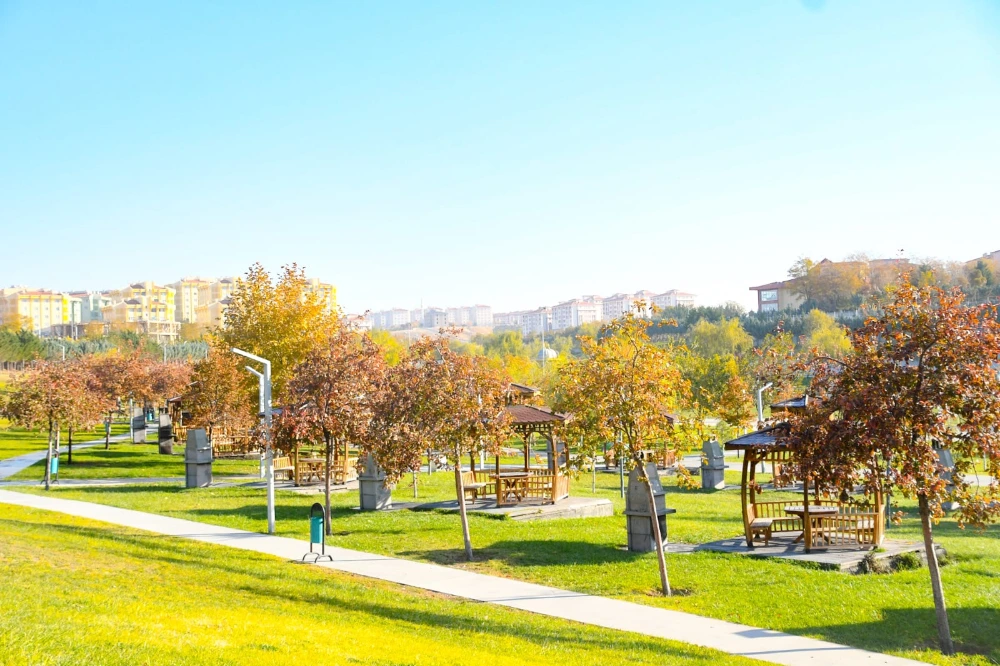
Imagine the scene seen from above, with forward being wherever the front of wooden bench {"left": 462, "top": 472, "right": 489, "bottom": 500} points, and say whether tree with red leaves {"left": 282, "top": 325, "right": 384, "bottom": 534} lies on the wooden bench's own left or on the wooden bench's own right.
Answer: on the wooden bench's own right

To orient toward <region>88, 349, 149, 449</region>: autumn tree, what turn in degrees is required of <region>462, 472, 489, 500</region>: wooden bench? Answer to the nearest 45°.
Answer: approximately 180°

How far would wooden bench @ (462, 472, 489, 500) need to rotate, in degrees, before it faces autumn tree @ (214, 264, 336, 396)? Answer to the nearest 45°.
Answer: approximately 180°

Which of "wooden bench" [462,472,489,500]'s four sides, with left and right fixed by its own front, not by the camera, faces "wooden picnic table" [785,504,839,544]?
front

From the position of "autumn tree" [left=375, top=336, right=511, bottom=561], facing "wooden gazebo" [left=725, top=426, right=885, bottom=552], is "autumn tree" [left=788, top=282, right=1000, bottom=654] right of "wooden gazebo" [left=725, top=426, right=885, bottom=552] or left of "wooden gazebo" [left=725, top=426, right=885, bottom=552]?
right

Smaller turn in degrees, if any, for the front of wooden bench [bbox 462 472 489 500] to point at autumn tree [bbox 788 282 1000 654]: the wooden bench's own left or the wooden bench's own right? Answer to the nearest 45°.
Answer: approximately 45° to the wooden bench's own right

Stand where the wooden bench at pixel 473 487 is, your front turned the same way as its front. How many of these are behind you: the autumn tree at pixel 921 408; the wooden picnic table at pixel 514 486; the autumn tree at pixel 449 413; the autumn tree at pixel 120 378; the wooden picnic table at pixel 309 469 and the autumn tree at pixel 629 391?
2

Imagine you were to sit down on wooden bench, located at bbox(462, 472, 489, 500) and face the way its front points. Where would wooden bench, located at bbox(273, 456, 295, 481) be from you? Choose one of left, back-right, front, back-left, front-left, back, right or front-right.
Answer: back

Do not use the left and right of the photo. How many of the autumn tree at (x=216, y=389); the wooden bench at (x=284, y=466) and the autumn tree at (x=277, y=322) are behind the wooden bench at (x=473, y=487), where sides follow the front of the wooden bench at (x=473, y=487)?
3

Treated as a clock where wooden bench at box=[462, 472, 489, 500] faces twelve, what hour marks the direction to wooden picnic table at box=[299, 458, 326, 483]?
The wooden picnic table is roughly at 6 o'clock from the wooden bench.

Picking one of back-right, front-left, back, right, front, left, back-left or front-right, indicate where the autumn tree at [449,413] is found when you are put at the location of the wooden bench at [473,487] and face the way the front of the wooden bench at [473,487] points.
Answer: front-right

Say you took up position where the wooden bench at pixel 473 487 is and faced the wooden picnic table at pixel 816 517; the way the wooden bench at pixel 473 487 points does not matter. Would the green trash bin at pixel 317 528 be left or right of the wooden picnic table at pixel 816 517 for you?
right

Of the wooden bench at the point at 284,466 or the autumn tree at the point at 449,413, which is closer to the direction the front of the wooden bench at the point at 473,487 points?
the autumn tree

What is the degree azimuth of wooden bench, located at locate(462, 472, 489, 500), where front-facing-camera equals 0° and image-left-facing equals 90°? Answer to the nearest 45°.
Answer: approximately 315°
